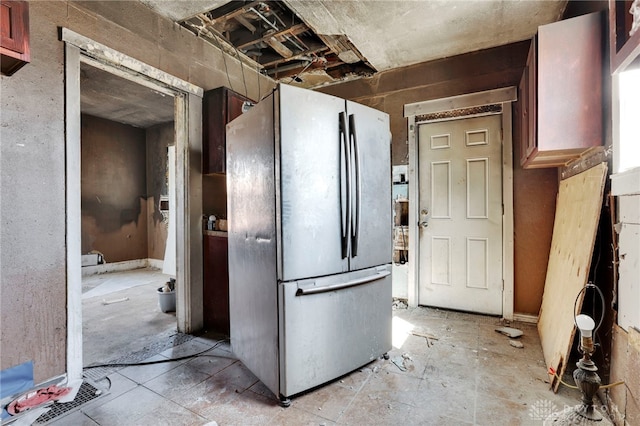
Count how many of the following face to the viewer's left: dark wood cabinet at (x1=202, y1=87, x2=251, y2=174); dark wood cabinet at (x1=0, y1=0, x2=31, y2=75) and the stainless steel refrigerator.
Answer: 0

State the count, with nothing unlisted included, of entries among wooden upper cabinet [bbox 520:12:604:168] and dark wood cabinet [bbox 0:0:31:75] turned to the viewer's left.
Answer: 1

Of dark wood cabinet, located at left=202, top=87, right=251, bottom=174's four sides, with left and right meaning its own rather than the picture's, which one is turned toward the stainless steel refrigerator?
front

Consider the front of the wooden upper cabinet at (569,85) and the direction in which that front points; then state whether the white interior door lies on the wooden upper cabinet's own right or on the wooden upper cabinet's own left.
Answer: on the wooden upper cabinet's own right

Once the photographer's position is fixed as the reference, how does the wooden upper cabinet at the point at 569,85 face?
facing to the left of the viewer

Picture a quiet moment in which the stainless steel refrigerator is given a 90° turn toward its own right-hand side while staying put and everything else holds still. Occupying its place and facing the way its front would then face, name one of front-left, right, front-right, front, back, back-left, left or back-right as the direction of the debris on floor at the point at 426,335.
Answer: back

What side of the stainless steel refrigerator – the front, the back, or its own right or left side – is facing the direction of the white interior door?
left

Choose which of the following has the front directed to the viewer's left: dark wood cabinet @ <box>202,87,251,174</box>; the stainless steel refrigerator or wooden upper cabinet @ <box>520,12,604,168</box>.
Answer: the wooden upper cabinet

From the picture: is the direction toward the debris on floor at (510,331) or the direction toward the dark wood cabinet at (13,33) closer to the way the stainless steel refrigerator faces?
the debris on floor

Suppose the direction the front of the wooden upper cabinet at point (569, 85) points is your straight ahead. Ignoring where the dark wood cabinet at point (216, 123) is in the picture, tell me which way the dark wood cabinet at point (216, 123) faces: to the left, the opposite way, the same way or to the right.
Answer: the opposite way

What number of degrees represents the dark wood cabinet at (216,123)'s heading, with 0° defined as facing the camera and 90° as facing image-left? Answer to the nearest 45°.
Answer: approximately 315°

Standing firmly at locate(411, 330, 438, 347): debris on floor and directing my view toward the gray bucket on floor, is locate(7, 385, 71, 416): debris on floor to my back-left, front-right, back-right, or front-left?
front-left
